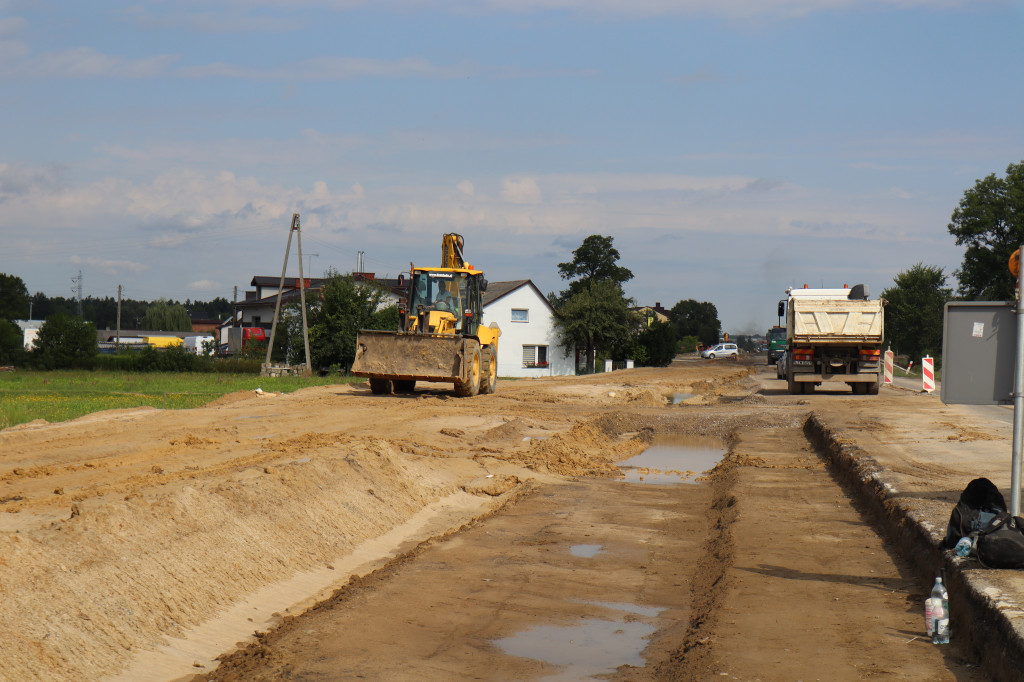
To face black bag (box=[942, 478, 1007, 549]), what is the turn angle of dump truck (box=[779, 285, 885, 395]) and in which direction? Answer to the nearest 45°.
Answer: approximately 180°

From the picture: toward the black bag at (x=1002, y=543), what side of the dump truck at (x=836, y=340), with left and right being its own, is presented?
back

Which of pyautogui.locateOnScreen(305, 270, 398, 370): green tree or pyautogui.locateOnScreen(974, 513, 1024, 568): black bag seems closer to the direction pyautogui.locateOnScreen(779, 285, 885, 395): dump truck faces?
the green tree

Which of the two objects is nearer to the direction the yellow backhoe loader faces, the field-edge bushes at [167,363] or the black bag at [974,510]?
the black bag

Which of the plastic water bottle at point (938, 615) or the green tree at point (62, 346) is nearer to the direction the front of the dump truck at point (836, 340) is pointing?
the green tree

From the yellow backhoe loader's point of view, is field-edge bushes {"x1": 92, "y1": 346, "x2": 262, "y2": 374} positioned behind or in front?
behind

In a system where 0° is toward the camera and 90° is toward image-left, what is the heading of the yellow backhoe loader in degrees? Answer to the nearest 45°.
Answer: approximately 0°

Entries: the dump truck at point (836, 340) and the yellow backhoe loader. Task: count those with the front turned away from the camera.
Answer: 1

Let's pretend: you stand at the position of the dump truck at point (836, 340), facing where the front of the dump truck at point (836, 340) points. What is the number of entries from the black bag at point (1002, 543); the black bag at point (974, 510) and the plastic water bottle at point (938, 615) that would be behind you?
3

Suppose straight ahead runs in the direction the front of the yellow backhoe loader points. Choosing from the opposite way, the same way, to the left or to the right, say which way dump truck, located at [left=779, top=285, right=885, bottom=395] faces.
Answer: the opposite way

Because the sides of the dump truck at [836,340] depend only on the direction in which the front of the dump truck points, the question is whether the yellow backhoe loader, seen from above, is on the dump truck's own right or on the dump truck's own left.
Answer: on the dump truck's own left

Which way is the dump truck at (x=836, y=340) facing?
away from the camera

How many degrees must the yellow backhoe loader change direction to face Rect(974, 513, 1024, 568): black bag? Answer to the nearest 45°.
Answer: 0° — it already faces it

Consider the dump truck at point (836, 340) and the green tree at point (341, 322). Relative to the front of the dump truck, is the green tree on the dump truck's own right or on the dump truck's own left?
on the dump truck's own left
